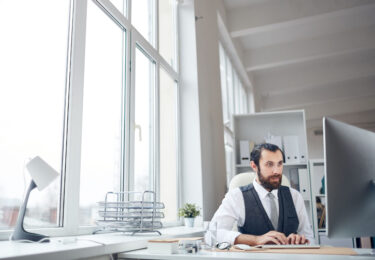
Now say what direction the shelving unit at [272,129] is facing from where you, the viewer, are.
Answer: facing the viewer

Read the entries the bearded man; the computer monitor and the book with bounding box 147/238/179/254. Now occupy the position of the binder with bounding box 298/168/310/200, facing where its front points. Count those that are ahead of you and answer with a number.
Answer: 3

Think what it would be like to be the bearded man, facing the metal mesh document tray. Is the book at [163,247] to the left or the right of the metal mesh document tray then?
left

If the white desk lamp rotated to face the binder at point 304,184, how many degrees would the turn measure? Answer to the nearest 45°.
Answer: approximately 45° to its left

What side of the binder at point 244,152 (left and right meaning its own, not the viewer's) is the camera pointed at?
front

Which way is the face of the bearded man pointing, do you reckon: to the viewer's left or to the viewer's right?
to the viewer's right

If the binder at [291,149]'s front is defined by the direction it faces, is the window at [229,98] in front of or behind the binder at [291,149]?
behind

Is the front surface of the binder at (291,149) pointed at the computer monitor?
yes

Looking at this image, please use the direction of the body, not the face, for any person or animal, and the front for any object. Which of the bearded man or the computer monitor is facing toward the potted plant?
the computer monitor

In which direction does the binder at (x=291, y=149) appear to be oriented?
toward the camera

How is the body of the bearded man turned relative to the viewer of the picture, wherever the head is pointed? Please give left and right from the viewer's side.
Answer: facing the viewer and to the right of the viewer

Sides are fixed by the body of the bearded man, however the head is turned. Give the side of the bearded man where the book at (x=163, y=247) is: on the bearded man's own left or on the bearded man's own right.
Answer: on the bearded man's own right
